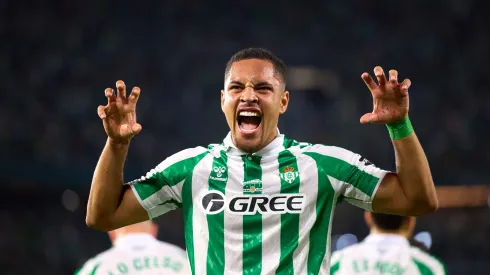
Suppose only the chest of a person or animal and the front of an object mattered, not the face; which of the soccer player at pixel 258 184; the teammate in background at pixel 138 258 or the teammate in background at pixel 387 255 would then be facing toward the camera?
the soccer player

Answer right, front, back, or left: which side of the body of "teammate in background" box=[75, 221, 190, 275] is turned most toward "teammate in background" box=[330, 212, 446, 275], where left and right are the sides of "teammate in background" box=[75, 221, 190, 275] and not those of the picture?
right

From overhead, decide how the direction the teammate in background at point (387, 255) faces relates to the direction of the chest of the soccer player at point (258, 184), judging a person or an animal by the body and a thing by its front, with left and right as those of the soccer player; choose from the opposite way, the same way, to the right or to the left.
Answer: the opposite way

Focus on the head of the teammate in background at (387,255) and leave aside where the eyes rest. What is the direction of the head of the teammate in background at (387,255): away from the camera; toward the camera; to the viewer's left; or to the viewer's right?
away from the camera

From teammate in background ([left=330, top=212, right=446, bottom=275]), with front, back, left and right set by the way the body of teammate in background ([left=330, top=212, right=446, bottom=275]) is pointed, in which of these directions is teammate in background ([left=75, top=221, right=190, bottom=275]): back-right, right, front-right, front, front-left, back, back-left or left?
left

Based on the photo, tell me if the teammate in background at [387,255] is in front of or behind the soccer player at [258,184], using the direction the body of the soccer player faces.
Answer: behind

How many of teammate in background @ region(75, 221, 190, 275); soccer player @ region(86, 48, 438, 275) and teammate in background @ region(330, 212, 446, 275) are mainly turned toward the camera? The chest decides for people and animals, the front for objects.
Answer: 1

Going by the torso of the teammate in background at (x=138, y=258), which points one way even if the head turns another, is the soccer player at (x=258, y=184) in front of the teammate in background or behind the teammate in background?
behind

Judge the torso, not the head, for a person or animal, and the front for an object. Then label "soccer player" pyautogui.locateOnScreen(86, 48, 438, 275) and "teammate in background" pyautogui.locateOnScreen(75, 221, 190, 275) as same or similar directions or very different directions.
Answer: very different directions

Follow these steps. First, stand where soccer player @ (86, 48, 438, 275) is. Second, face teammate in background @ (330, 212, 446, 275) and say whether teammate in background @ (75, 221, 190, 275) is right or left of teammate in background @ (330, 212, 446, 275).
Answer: left

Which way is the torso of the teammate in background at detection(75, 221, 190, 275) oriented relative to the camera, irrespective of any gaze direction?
away from the camera

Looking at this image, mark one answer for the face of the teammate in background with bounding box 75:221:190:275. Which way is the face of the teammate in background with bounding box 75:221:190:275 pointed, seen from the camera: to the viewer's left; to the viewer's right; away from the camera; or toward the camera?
away from the camera

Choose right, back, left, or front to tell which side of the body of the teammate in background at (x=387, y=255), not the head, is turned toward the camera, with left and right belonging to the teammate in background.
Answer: back

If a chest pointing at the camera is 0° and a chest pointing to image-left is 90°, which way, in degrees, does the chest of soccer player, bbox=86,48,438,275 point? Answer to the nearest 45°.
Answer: approximately 0°
